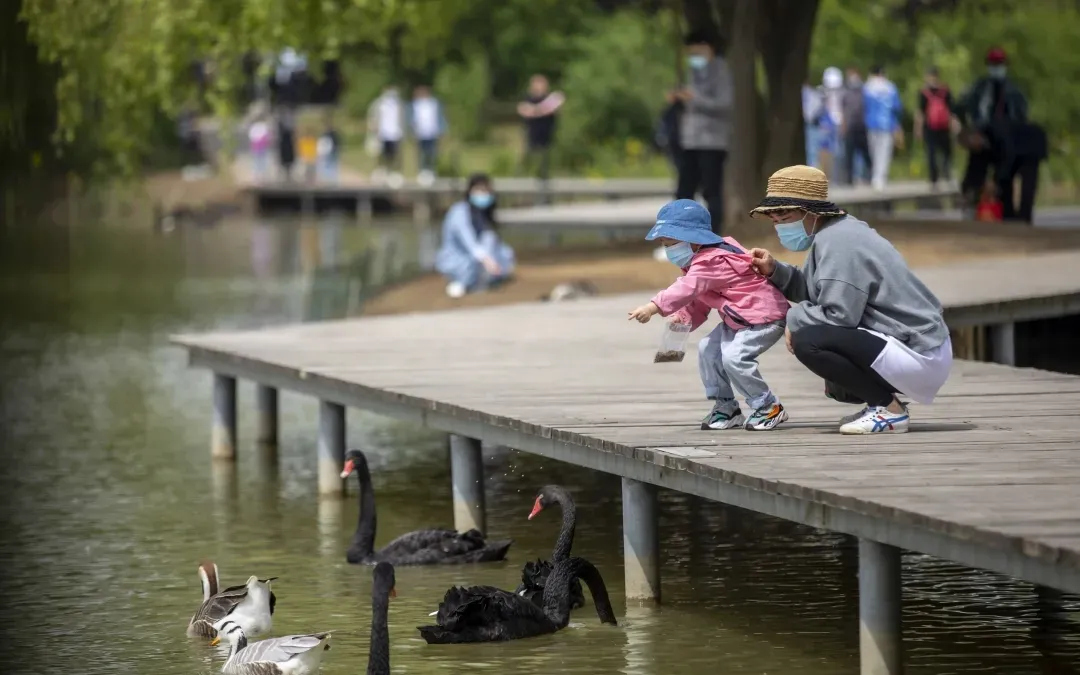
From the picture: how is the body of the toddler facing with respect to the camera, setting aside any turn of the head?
to the viewer's left

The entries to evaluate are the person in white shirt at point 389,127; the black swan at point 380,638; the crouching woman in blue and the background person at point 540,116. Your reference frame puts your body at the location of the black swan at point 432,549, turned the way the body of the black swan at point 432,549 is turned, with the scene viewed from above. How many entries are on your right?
3

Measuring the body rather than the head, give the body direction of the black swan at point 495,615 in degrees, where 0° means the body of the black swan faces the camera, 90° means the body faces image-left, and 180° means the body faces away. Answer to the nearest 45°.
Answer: approximately 270°

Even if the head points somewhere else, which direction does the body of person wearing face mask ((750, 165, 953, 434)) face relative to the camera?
to the viewer's left

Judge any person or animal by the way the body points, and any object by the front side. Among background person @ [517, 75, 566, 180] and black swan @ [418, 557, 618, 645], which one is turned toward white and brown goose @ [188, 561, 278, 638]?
the background person

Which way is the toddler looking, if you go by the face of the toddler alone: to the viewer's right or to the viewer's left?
to the viewer's left

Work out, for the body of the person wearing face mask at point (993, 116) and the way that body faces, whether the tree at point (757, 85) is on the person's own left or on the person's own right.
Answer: on the person's own right

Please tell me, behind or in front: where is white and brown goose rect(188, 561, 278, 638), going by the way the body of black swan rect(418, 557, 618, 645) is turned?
behind

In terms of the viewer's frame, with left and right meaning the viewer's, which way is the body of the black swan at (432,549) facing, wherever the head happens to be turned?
facing to the left of the viewer

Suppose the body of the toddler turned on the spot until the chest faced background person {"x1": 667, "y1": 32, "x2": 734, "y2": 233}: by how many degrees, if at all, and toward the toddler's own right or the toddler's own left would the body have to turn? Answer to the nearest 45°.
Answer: approximately 90° to the toddler's own right

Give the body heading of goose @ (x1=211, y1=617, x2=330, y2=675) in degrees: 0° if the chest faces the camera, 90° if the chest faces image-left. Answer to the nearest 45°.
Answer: approximately 90°

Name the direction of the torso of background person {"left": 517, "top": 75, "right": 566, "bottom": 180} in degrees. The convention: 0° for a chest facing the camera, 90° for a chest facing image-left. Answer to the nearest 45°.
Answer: approximately 0°
